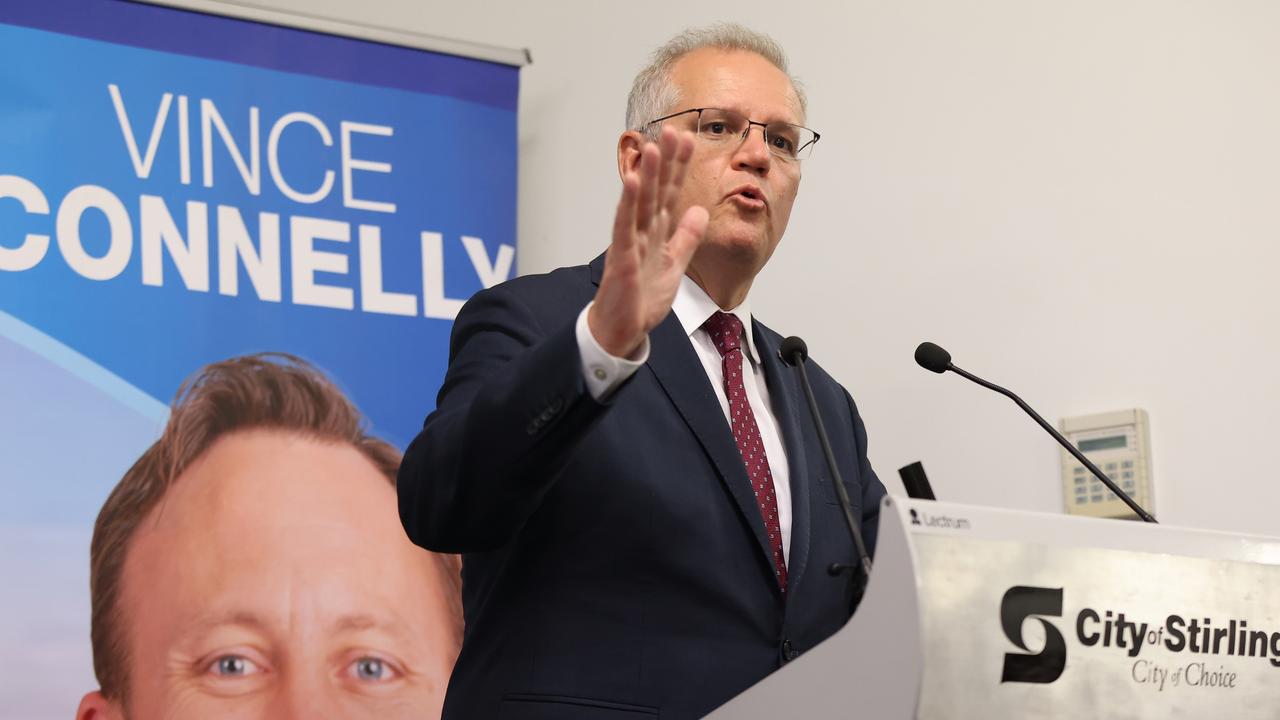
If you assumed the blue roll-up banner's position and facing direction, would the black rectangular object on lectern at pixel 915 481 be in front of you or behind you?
in front

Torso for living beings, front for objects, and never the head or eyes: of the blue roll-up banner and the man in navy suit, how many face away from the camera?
0

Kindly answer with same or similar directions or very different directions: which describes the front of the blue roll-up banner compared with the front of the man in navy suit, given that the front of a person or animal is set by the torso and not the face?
same or similar directions

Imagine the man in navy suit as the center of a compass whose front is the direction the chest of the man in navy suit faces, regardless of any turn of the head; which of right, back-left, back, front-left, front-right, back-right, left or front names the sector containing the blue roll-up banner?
back

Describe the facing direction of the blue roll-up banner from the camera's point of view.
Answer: facing the viewer and to the right of the viewer

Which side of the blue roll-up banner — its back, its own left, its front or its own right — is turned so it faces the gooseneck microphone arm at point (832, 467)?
front

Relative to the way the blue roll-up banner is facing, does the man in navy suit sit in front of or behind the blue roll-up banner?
in front

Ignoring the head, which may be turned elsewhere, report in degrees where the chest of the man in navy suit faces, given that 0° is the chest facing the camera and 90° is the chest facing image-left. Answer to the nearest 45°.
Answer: approximately 315°

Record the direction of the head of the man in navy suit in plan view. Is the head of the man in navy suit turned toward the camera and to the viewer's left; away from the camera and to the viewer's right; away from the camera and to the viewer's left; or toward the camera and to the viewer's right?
toward the camera and to the viewer's right
